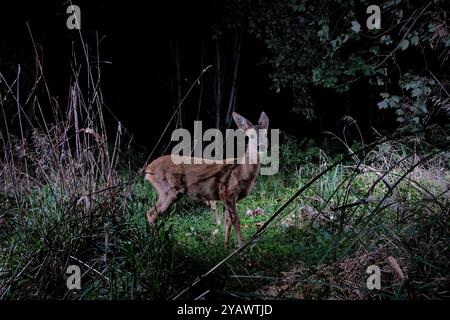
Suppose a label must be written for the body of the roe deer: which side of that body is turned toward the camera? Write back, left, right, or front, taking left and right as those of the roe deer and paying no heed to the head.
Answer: right
